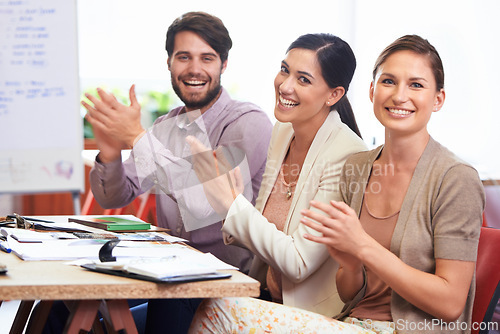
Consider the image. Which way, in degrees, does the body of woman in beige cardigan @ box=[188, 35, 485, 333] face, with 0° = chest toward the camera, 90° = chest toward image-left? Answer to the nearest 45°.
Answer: approximately 45°

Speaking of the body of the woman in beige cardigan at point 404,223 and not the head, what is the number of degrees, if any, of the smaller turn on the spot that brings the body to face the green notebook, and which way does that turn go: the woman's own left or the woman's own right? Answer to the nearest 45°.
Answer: approximately 45° to the woman's own right

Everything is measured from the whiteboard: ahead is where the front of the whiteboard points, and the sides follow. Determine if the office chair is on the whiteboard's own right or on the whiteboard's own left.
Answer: on the whiteboard's own left
